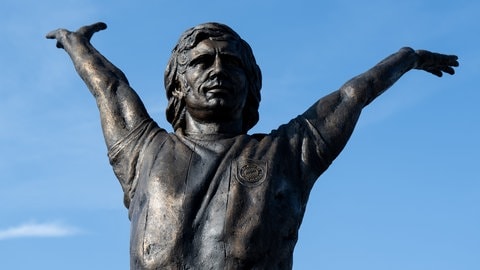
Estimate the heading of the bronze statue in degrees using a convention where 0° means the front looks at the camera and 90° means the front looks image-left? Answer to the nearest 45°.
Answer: approximately 0°
